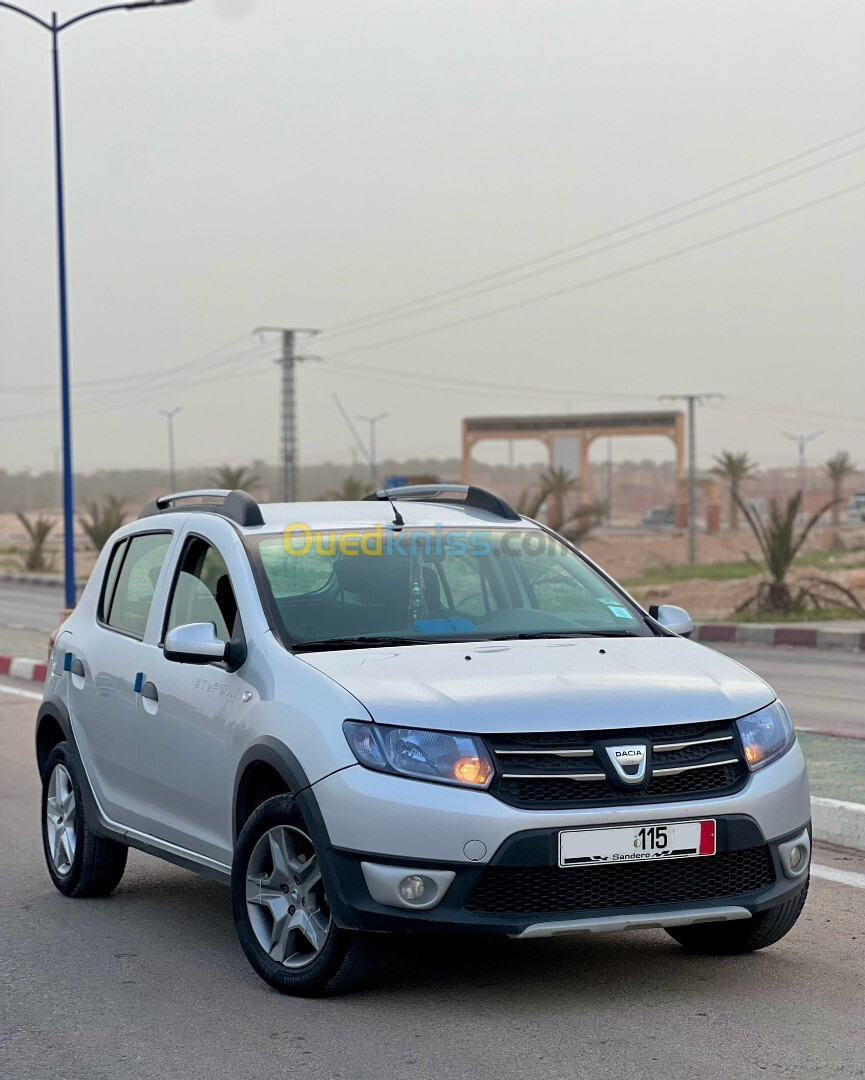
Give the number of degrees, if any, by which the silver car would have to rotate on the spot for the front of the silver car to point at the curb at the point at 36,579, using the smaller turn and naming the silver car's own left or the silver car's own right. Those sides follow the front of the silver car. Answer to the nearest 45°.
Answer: approximately 135° to the silver car's own left

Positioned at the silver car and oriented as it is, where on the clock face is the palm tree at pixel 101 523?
The palm tree is roughly at 7 o'clock from the silver car.

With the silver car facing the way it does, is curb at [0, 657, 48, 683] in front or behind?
behind

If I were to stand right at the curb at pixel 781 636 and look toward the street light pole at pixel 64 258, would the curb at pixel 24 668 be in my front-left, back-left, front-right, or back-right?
front-left

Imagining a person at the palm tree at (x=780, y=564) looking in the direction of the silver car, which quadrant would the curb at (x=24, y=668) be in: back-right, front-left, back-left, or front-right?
front-right

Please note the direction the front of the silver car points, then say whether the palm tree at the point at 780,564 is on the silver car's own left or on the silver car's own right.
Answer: on the silver car's own left

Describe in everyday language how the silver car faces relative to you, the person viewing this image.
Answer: facing the viewer and to the right of the viewer

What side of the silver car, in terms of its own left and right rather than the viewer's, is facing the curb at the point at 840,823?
left

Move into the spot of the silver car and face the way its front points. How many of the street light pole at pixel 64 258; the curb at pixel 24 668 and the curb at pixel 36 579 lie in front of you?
0

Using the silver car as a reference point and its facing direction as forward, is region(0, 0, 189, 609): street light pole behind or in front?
behind

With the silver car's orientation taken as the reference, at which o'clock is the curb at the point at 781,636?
The curb is roughly at 8 o'clock from the silver car.

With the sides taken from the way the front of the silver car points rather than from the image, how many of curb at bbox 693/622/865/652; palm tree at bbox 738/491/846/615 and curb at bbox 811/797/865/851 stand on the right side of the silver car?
0
